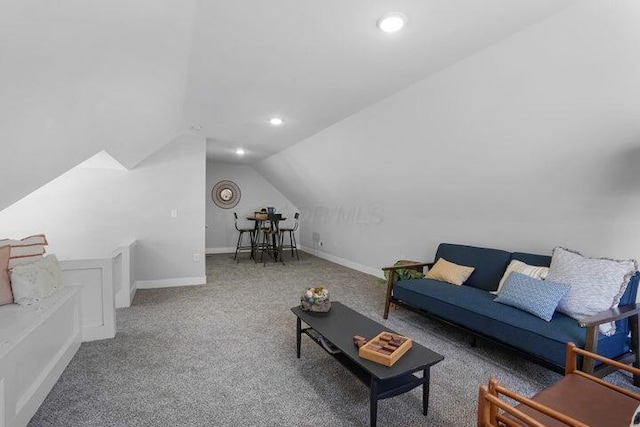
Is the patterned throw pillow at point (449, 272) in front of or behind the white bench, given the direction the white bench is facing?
in front

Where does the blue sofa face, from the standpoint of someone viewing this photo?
facing the viewer and to the left of the viewer

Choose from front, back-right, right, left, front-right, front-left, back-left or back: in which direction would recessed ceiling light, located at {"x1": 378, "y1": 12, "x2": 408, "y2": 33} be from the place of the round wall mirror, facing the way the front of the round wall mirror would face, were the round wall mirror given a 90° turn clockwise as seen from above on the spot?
left

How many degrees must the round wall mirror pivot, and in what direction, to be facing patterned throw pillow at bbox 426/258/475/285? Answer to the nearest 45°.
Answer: approximately 45° to its left

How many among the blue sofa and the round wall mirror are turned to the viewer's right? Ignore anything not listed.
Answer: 0

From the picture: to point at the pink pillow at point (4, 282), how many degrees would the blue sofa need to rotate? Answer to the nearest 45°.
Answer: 0° — it already faces it

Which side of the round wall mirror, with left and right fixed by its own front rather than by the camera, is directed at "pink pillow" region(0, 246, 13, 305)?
front

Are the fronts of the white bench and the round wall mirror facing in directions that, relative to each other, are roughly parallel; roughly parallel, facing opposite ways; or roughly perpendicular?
roughly perpendicular

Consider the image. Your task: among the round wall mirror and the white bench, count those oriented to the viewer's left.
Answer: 0

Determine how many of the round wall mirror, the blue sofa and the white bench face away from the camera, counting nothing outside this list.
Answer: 0

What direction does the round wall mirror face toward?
toward the camera

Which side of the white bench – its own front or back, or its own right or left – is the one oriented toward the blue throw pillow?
front

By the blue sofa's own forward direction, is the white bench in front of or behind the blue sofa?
in front

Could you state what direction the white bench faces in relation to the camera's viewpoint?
facing the viewer and to the right of the viewer
